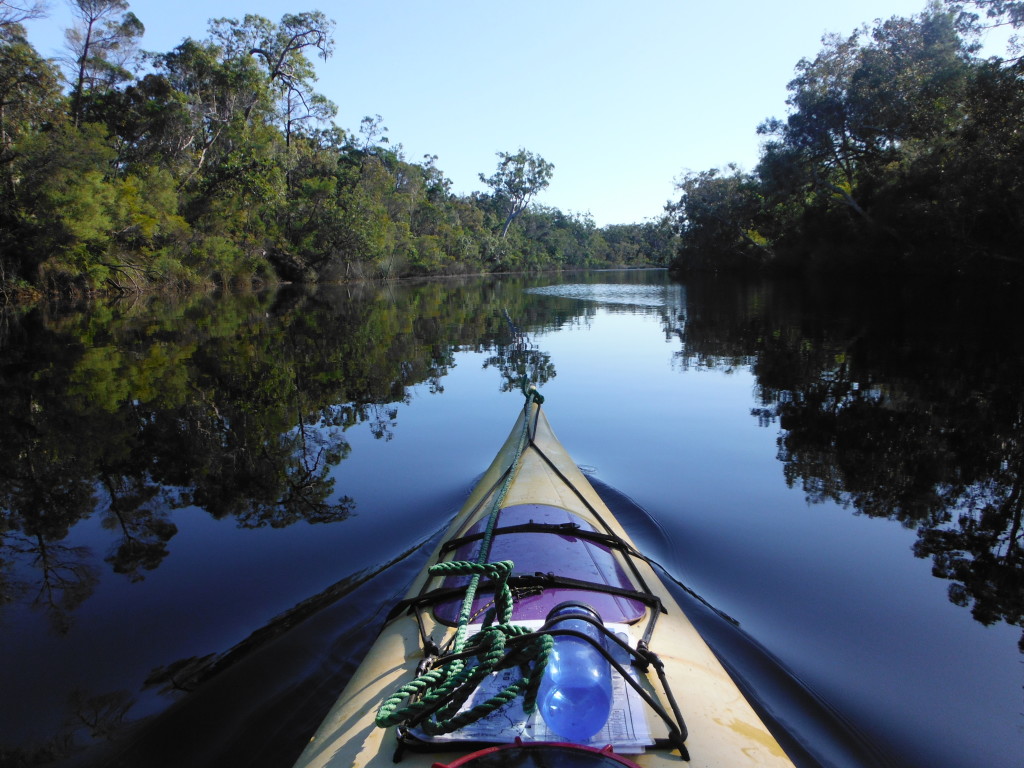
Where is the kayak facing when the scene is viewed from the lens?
facing away from the viewer
